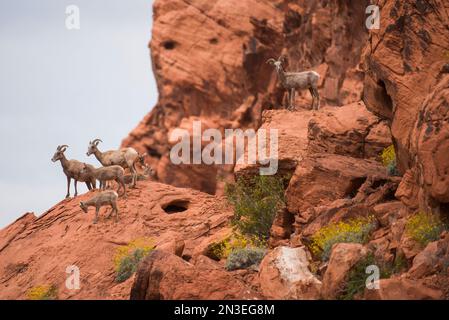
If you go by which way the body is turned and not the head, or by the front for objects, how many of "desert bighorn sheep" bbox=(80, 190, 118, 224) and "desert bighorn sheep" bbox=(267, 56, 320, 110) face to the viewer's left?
2

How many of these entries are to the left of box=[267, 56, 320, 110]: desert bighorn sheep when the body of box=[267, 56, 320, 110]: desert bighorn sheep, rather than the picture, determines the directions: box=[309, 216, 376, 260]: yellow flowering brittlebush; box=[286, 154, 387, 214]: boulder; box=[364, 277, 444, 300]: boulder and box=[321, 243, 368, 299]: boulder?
4

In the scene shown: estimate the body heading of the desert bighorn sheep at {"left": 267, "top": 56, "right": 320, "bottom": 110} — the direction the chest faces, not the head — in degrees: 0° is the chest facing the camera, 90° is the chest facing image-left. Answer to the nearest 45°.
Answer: approximately 90°

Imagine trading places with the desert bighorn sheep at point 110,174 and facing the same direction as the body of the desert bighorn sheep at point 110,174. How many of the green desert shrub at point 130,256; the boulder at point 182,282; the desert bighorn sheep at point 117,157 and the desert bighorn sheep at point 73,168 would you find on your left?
2

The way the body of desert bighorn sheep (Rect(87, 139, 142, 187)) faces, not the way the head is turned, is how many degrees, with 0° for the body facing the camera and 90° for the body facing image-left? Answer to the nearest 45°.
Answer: approximately 90°

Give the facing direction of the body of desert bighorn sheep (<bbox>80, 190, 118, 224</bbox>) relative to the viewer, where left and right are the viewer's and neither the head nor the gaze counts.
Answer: facing to the left of the viewer

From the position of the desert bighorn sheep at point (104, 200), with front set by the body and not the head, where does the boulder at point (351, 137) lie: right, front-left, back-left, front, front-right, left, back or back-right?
back

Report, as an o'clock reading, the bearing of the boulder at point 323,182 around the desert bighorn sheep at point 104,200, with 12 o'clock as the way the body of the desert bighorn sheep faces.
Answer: The boulder is roughly at 7 o'clock from the desert bighorn sheep.
